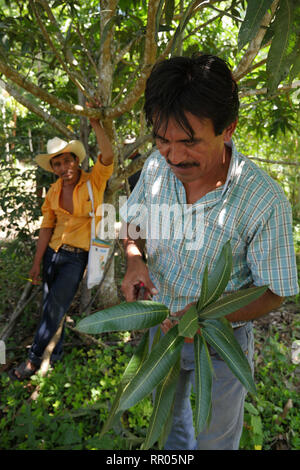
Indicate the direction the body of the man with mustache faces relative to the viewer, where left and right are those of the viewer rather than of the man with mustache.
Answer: facing the viewer and to the left of the viewer

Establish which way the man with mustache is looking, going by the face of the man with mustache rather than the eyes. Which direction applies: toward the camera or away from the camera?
toward the camera

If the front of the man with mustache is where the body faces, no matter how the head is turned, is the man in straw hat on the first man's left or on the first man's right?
on the first man's right
